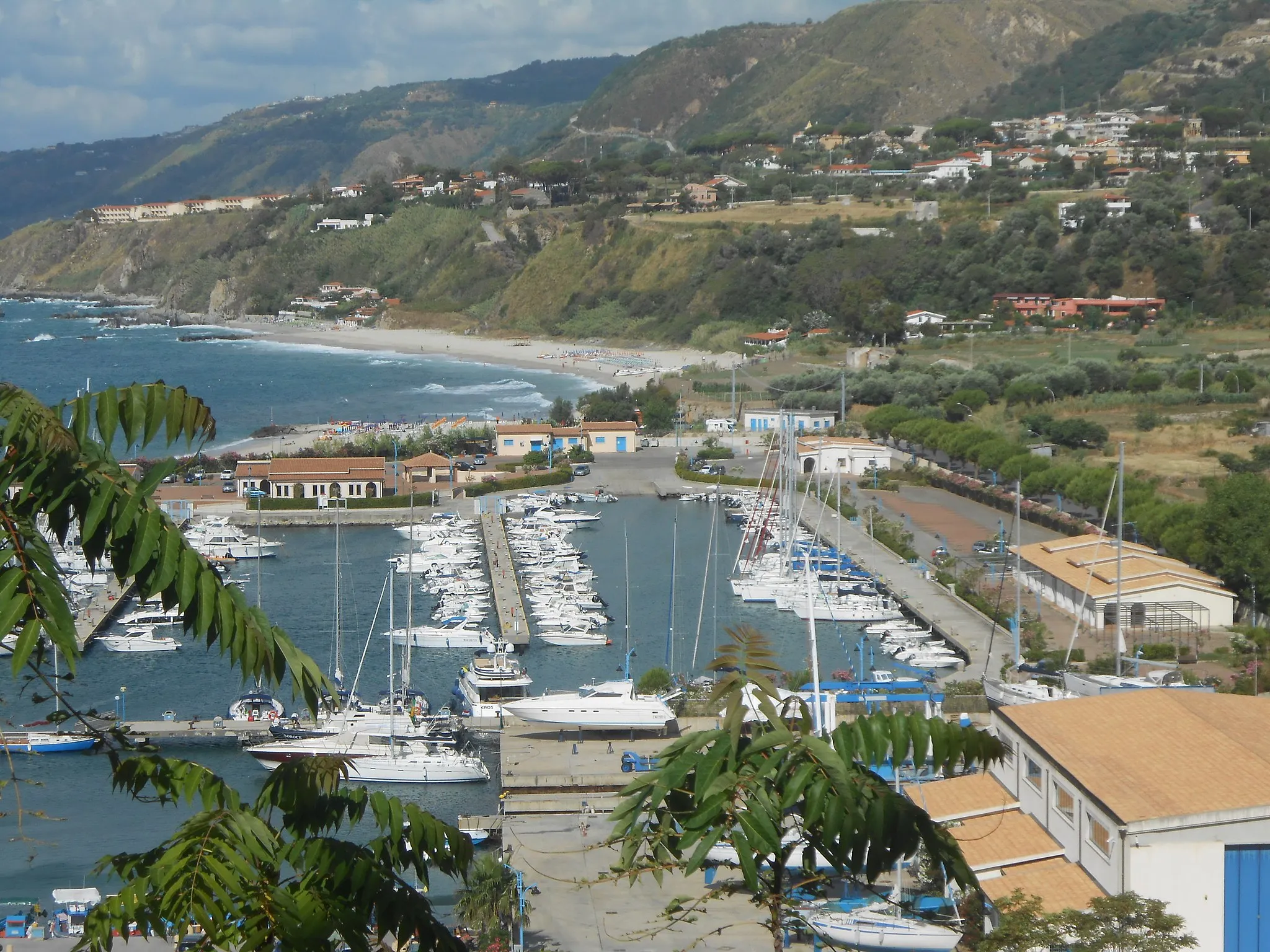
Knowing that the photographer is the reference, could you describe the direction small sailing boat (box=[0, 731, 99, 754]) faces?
facing to the right of the viewer

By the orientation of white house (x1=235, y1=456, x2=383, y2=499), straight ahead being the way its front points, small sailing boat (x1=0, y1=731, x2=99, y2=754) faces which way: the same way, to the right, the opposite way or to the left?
to the left

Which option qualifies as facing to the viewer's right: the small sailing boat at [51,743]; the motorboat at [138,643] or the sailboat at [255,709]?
the small sailing boat

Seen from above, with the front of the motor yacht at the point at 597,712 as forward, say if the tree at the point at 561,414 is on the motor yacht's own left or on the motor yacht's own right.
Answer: on the motor yacht's own right

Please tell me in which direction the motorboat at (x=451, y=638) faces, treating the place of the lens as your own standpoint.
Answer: facing to the left of the viewer

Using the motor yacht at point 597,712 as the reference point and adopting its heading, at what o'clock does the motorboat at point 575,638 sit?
The motorboat is roughly at 3 o'clock from the motor yacht.

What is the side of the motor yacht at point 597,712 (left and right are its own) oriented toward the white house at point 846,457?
right

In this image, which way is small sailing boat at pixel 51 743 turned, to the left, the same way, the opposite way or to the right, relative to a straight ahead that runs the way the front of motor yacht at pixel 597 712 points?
the opposite way

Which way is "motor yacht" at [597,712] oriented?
to the viewer's left

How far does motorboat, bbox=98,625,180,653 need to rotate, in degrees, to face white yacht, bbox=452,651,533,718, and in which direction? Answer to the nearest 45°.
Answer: approximately 135° to its left

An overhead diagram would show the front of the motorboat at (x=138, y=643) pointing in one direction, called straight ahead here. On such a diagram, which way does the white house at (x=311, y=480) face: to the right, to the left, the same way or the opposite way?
to the left
